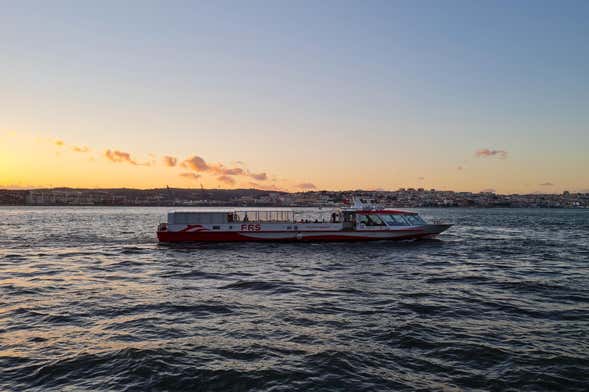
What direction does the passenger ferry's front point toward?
to the viewer's right
